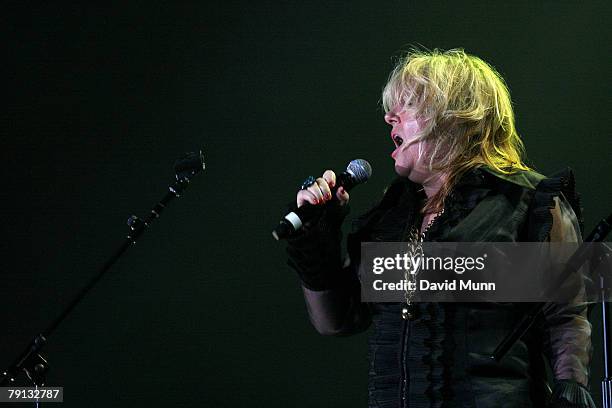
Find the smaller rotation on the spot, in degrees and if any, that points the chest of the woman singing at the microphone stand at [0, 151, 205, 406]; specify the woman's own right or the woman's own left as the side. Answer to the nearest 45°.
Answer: approximately 45° to the woman's own right

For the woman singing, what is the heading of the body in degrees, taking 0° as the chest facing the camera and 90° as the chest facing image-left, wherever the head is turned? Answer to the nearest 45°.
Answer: approximately 45°

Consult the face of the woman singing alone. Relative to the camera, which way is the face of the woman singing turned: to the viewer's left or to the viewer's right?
to the viewer's left
